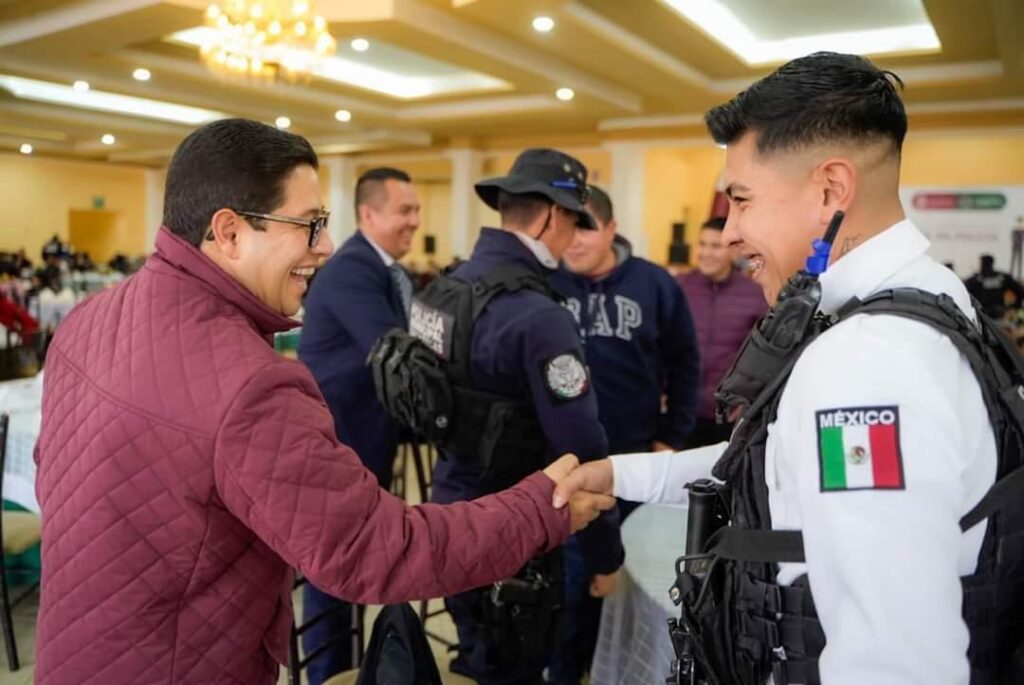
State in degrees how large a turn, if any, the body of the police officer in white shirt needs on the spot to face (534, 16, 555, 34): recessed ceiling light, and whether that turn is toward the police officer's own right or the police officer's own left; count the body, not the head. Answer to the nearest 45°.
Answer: approximately 90° to the police officer's own right

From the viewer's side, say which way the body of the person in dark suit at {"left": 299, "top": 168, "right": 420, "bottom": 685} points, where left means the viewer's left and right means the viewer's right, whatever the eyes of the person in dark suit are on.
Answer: facing the viewer and to the right of the viewer

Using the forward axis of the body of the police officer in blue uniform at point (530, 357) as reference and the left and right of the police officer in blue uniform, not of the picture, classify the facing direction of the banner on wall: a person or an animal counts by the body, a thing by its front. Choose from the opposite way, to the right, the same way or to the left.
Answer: the opposite way

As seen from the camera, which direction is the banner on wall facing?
toward the camera

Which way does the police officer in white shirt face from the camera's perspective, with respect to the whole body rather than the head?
to the viewer's left

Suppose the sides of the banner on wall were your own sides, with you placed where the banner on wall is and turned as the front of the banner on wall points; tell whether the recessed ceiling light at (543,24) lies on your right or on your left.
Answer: on your right

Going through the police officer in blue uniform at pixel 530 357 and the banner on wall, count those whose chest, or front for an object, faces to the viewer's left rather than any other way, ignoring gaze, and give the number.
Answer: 0

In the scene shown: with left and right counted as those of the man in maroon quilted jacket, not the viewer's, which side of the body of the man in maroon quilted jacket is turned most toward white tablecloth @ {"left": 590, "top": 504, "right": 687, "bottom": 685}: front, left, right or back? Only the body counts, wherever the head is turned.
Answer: front

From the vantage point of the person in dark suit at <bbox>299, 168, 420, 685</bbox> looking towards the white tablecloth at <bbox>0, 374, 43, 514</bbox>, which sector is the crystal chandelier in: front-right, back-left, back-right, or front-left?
front-right

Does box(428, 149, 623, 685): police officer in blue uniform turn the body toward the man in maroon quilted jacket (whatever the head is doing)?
no

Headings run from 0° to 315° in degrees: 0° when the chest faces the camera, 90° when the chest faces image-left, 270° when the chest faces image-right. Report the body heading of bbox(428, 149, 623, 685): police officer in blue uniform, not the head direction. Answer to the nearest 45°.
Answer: approximately 225°

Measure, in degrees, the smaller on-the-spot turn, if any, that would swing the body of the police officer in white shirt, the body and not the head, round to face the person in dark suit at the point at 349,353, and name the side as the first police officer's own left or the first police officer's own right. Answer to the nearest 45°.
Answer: approximately 45° to the first police officer's own right

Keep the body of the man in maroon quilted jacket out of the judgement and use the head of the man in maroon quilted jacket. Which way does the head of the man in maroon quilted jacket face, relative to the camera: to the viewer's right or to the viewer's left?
to the viewer's right

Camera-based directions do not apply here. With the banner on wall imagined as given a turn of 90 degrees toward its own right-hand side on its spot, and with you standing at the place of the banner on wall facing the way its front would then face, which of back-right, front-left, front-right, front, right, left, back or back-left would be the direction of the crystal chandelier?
front-left

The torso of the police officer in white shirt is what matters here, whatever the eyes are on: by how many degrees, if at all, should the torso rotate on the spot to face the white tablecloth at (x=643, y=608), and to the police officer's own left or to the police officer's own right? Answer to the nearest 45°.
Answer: approximately 90° to the police officer's own right

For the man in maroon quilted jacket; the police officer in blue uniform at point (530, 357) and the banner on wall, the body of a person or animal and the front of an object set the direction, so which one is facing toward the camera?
the banner on wall

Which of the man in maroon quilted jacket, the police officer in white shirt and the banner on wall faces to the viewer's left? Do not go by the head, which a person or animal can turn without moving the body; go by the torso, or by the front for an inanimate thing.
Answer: the police officer in white shirt

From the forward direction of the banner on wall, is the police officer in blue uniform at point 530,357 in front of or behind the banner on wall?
in front

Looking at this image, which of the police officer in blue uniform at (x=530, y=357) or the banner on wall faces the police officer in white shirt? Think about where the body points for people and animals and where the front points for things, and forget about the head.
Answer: the banner on wall

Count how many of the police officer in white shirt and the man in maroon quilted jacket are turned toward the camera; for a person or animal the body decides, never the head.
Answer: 0
